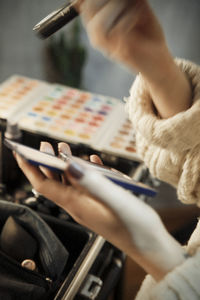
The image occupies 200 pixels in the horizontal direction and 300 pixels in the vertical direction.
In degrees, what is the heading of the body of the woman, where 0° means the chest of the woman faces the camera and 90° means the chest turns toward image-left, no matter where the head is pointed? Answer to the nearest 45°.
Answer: approximately 90°
